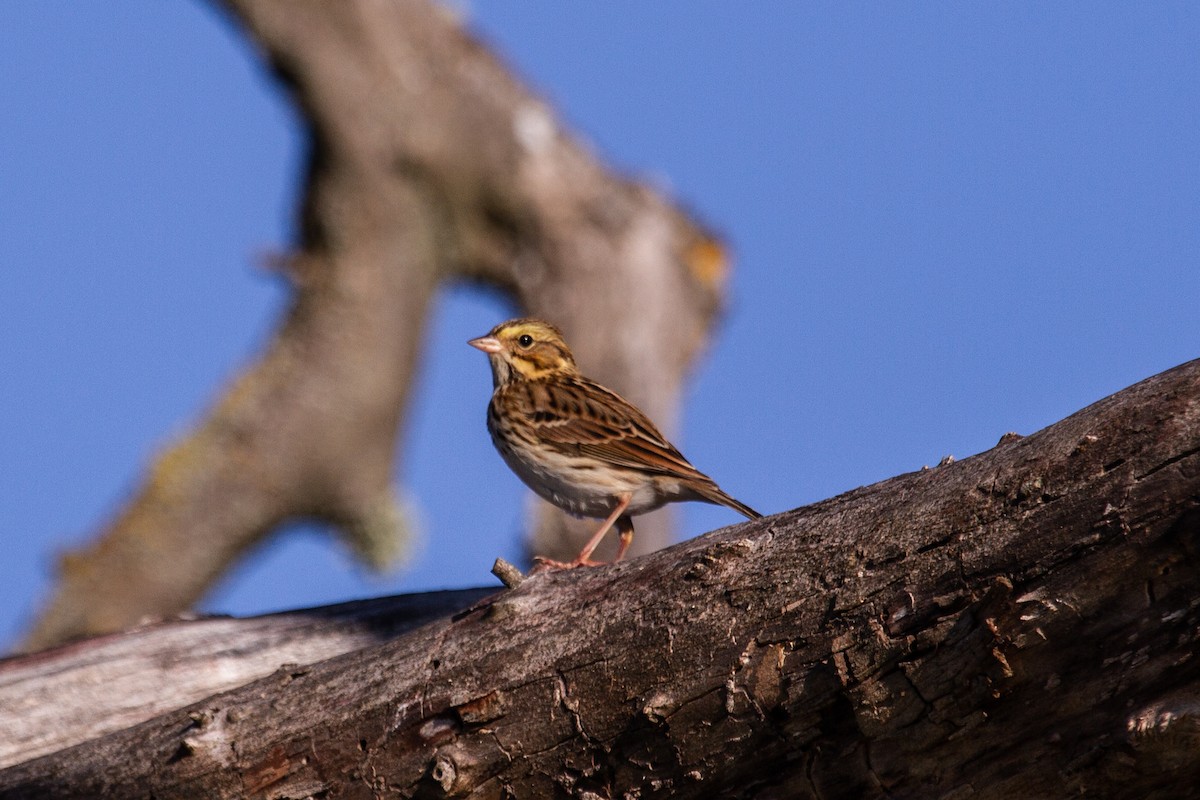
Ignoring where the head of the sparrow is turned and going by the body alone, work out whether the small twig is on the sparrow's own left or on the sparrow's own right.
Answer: on the sparrow's own left

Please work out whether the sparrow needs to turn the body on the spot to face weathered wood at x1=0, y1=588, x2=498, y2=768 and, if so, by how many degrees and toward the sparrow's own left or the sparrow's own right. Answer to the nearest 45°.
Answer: approximately 45° to the sparrow's own left

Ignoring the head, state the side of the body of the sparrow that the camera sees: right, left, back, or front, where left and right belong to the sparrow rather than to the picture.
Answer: left
